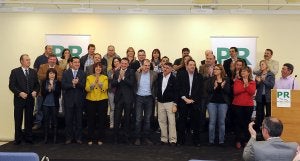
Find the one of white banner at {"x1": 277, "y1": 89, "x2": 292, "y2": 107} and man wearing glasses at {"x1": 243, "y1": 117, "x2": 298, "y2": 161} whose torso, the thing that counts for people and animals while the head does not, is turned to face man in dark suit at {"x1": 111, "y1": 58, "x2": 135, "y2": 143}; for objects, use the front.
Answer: the man wearing glasses

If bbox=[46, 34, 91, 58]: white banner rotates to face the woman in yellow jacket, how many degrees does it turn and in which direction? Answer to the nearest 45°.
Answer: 0° — it already faces them

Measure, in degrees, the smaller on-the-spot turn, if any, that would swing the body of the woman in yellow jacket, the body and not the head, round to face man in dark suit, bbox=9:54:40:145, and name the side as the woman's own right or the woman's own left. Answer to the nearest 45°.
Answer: approximately 90° to the woman's own right

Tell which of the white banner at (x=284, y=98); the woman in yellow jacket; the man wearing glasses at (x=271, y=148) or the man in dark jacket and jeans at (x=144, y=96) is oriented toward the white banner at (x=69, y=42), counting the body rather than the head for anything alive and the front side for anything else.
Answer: the man wearing glasses

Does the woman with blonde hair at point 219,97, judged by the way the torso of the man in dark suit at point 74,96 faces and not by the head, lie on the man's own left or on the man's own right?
on the man's own left

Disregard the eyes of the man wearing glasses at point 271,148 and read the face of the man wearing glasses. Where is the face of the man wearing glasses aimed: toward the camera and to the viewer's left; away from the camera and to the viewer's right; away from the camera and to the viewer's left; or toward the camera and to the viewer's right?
away from the camera and to the viewer's left

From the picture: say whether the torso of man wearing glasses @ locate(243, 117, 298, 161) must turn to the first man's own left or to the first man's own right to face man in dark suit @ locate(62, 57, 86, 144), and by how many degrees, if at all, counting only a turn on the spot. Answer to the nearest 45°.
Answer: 0° — they already face them

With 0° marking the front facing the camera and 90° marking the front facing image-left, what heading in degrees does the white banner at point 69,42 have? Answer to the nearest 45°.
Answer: approximately 0°

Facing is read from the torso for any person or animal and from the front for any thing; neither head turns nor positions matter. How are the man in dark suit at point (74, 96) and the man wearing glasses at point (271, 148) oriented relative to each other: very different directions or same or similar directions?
very different directions

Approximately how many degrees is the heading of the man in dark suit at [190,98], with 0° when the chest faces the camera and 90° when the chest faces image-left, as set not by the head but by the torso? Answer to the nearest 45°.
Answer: approximately 0°
